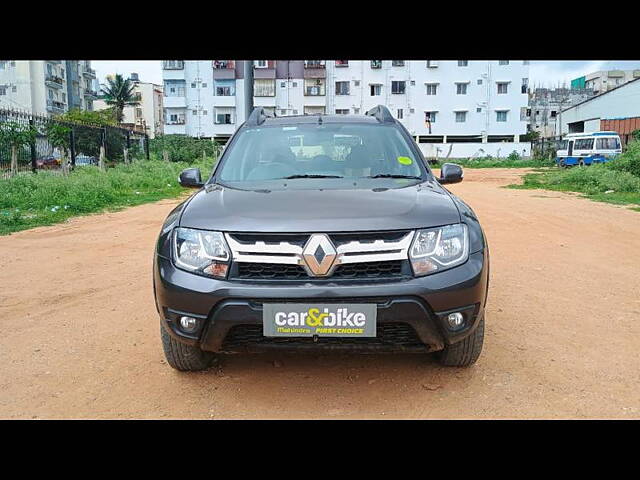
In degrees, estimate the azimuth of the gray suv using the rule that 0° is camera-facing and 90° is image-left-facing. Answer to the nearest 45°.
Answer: approximately 0°

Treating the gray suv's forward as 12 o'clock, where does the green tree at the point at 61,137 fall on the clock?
The green tree is roughly at 5 o'clock from the gray suv.

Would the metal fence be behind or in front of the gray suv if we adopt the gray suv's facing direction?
behind

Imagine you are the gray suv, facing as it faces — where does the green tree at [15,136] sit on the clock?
The green tree is roughly at 5 o'clock from the gray suv.
